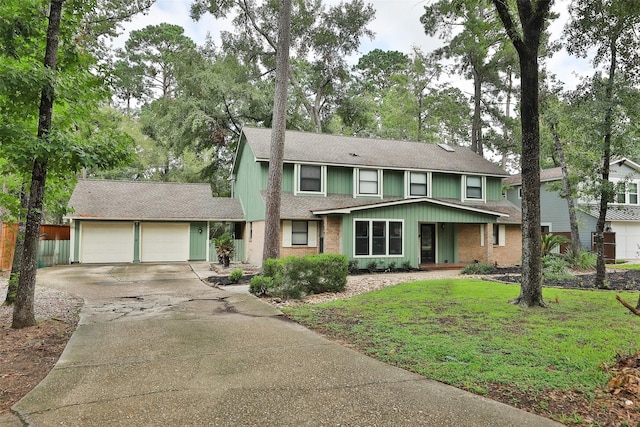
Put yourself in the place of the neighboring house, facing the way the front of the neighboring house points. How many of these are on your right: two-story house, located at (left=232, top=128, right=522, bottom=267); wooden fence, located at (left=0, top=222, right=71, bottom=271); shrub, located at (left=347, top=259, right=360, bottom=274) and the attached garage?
4

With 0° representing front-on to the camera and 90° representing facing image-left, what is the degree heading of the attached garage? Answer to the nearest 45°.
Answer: approximately 0°

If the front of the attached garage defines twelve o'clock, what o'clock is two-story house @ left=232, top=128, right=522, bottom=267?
The two-story house is roughly at 10 o'clock from the attached garage.

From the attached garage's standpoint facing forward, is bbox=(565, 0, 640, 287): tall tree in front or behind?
in front

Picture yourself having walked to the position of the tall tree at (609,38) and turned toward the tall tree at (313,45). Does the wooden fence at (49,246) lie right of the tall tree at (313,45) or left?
left

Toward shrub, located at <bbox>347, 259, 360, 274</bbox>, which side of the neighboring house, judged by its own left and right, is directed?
right

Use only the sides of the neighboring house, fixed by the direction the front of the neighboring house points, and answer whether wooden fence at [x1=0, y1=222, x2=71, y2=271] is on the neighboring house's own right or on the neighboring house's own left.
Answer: on the neighboring house's own right

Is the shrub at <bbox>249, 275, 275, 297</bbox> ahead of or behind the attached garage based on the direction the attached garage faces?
ahead

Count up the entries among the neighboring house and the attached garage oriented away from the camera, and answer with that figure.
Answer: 0

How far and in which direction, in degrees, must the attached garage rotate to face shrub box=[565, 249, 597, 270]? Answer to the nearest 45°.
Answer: approximately 45° to its left

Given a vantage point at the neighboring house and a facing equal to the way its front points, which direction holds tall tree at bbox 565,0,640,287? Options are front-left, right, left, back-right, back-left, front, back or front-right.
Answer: front-right

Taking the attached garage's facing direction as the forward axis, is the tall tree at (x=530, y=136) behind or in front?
in front
